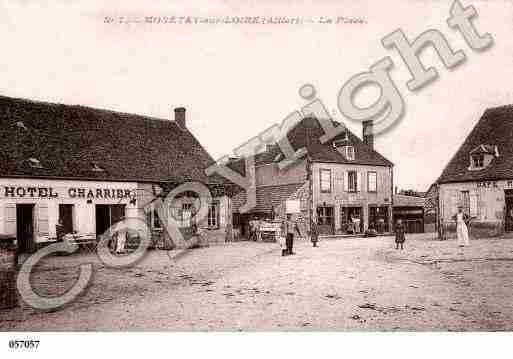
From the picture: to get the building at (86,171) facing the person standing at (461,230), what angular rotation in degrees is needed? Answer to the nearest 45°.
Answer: approximately 45° to its left

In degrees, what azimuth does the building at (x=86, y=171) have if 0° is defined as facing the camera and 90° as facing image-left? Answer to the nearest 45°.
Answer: approximately 315°

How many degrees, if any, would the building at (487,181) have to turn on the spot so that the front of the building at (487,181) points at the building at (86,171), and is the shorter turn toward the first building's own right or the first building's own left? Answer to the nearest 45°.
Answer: approximately 45° to the first building's own right

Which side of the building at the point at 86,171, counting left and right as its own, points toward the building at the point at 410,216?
left

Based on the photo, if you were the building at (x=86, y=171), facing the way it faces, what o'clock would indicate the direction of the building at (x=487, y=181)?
the building at (x=487, y=181) is roughly at 11 o'clock from the building at (x=86, y=171).

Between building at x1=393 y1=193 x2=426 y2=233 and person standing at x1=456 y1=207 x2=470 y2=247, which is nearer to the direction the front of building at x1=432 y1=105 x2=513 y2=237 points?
the person standing

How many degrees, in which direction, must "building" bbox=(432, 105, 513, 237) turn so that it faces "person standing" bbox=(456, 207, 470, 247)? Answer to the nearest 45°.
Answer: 0° — it already faces them

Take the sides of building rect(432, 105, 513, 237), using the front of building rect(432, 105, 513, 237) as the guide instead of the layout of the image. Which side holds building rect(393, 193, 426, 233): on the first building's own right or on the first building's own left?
on the first building's own right

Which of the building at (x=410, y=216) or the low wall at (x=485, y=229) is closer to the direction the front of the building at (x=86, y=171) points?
the low wall

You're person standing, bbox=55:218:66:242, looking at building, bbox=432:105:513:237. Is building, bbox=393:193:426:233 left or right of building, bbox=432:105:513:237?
left

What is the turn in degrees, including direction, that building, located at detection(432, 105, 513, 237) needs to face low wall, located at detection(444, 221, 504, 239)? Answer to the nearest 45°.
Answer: approximately 45° to its left
